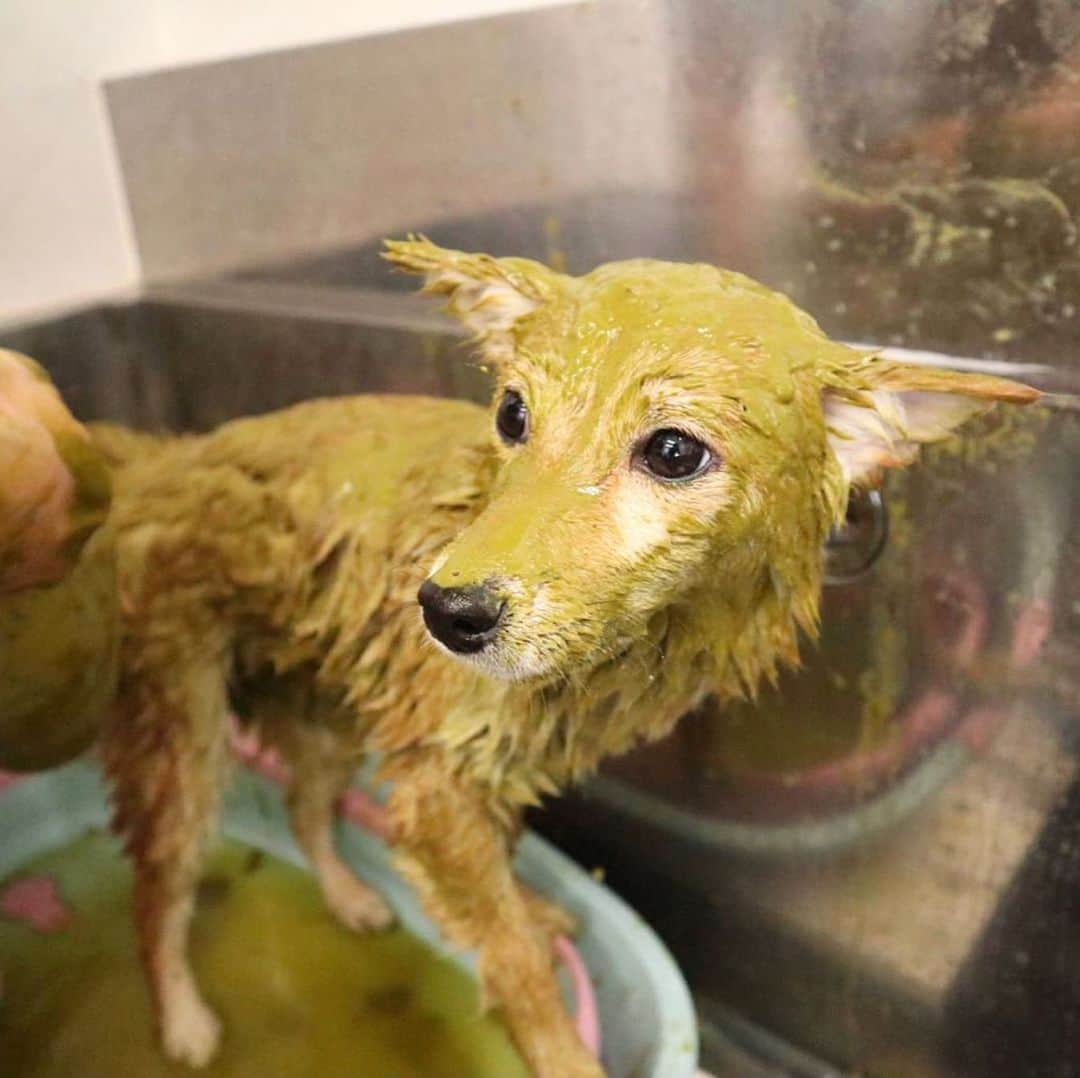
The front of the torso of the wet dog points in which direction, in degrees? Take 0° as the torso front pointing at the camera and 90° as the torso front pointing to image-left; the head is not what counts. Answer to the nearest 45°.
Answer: approximately 315°
